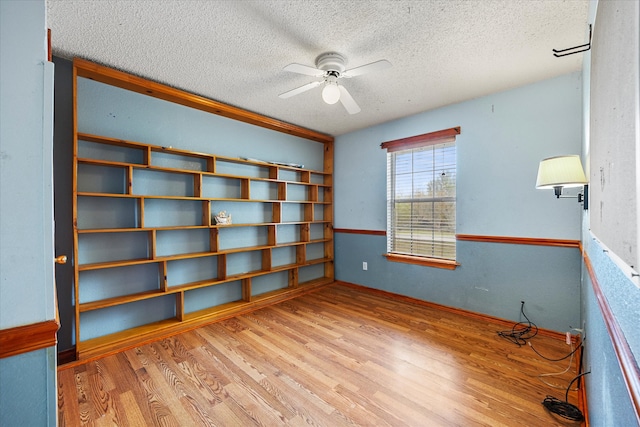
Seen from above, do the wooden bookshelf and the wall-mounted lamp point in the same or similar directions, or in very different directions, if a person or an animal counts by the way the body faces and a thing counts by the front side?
very different directions

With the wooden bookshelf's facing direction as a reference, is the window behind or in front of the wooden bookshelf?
in front

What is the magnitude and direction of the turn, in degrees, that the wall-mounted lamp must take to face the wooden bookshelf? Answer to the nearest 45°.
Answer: approximately 45° to its left

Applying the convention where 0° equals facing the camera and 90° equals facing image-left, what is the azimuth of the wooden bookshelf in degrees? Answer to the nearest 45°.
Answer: approximately 315°

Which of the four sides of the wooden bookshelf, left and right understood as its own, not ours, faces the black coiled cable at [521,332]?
front

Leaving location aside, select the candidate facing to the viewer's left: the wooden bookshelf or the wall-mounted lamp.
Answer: the wall-mounted lamp

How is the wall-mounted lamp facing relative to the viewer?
to the viewer's left

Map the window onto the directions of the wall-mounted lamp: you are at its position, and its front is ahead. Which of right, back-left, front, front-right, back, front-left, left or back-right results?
front-right

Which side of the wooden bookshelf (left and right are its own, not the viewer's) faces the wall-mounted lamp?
front
